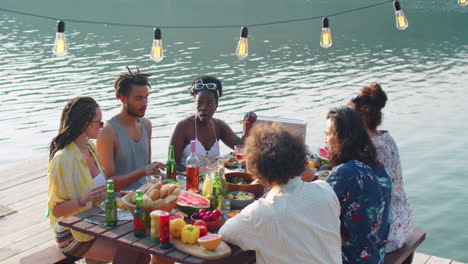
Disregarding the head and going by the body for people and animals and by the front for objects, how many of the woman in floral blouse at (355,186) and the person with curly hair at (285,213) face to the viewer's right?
0

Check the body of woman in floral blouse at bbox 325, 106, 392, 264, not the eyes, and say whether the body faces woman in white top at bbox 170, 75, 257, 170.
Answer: yes

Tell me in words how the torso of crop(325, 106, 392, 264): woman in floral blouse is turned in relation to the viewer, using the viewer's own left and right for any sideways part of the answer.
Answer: facing away from the viewer and to the left of the viewer

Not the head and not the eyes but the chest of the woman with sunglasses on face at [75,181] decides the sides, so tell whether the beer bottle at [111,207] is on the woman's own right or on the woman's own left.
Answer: on the woman's own right

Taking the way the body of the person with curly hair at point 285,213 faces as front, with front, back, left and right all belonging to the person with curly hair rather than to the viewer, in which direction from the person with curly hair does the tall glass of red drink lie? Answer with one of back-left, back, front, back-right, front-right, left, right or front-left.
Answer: front-left

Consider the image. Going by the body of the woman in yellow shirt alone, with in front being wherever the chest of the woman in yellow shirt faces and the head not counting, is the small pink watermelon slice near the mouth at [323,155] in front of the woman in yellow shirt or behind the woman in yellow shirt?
in front

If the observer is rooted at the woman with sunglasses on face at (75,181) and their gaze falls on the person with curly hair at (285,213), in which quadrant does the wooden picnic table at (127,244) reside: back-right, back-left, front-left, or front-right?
front-right

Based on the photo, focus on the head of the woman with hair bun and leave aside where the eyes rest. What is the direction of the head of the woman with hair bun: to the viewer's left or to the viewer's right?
to the viewer's left

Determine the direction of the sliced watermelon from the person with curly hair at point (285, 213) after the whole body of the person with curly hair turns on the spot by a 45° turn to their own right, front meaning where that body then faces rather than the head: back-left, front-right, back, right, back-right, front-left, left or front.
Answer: front-left

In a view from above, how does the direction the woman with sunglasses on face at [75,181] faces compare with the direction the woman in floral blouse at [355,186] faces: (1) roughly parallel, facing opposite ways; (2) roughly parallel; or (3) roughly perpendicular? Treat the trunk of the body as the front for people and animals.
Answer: roughly perpendicular
